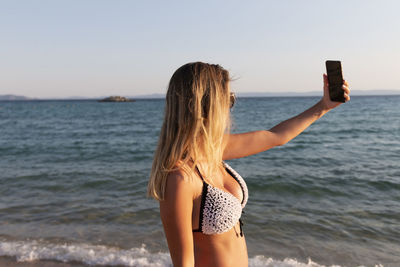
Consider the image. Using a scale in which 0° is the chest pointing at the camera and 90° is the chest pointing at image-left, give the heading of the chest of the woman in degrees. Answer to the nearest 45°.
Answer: approximately 270°
